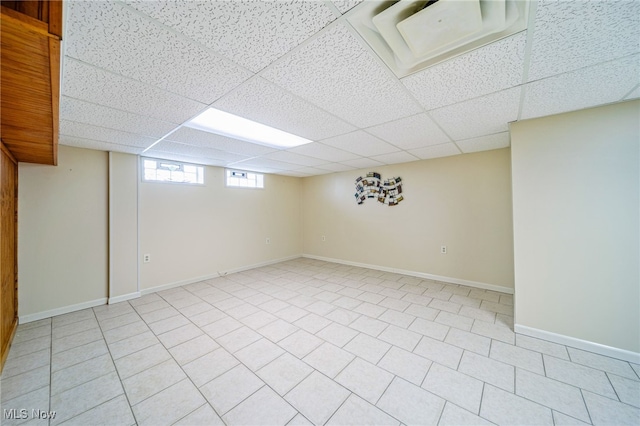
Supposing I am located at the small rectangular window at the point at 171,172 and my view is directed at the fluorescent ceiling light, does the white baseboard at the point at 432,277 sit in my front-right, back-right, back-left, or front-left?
front-left

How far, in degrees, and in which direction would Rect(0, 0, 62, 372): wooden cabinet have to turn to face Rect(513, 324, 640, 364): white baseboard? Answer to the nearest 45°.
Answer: approximately 45° to its right

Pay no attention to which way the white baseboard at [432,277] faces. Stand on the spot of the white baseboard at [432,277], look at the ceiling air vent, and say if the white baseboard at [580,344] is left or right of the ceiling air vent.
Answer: left

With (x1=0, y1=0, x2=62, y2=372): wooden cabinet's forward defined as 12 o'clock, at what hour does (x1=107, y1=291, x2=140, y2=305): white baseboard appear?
The white baseboard is roughly at 10 o'clock from the wooden cabinet.

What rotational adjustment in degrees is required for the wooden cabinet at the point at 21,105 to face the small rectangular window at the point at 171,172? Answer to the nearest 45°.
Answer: approximately 45° to its left

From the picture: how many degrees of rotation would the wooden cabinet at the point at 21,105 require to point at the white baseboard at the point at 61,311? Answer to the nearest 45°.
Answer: approximately 90° to its left

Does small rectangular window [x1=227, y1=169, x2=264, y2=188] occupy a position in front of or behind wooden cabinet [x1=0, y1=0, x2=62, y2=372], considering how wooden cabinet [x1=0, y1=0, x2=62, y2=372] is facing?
in front

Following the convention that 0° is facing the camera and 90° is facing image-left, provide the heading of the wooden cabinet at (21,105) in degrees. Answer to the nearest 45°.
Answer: approximately 270°

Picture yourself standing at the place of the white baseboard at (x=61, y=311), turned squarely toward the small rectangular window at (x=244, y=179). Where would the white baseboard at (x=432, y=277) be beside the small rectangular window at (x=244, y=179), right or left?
right

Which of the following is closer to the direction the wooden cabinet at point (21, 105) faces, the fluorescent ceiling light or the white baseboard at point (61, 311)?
the fluorescent ceiling light

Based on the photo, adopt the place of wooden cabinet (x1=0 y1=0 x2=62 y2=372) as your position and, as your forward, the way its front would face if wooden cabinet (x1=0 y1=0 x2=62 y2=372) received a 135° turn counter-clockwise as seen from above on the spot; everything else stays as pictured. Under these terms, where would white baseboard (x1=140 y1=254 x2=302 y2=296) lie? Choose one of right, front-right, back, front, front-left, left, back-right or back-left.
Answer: right
